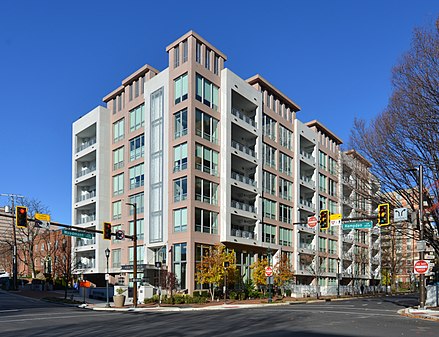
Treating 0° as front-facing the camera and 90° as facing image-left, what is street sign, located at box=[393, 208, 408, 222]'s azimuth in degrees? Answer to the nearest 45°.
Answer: approximately 0°

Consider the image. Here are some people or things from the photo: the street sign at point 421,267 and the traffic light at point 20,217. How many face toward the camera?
2

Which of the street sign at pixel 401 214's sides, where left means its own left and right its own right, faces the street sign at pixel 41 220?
right

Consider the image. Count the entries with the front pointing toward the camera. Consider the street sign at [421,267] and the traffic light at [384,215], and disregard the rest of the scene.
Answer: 2

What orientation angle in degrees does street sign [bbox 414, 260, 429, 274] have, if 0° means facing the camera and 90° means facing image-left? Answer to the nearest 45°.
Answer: approximately 0°

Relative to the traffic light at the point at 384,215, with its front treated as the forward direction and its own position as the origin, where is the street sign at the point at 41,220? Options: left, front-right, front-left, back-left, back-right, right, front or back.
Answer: right

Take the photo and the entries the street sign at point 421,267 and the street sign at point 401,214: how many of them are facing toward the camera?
2

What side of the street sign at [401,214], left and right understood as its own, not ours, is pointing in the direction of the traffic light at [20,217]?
right

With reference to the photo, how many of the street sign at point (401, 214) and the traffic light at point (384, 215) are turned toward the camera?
2
